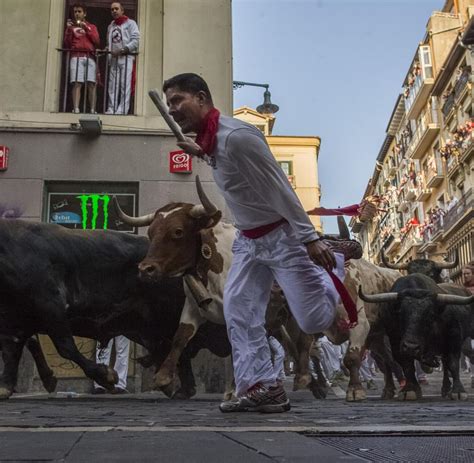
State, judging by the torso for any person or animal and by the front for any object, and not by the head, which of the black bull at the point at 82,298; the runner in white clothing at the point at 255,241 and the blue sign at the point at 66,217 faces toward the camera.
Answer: the blue sign

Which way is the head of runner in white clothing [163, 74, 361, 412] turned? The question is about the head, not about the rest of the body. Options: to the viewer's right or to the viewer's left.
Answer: to the viewer's left

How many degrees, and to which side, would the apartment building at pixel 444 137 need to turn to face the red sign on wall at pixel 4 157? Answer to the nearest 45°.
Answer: approximately 45° to its left

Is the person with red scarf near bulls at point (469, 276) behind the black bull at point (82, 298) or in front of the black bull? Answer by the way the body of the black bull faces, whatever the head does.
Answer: behind

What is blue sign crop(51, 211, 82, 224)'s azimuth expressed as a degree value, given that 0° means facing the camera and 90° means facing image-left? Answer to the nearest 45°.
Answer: approximately 0°

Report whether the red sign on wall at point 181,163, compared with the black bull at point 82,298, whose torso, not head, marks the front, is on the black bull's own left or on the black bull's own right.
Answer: on the black bull's own right

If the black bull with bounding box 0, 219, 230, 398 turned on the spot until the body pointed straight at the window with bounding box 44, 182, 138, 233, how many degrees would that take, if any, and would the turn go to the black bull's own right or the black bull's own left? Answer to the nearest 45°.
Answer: approximately 90° to the black bull's own right

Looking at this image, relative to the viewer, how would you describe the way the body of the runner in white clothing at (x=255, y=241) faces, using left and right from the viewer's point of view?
facing to the left of the viewer

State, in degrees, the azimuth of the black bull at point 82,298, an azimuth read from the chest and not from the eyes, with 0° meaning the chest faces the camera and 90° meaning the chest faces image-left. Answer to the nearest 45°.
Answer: approximately 90°
